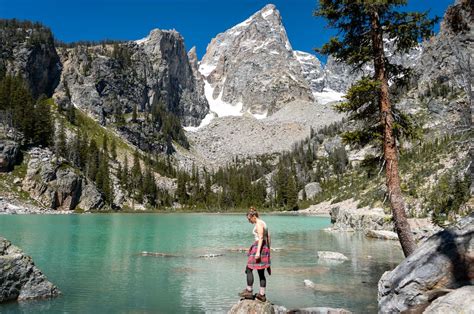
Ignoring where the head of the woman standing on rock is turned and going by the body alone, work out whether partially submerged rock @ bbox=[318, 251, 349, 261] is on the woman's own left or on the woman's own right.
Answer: on the woman's own right

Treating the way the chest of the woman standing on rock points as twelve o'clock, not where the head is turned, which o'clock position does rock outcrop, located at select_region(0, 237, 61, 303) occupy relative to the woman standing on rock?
The rock outcrop is roughly at 1 o'clock from the woman standing on rock.

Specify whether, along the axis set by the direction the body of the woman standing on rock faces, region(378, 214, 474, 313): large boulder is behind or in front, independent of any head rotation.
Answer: behind

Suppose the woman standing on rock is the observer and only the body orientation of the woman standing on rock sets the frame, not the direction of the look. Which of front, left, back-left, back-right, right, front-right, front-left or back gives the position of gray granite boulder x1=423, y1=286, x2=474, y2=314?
back-left

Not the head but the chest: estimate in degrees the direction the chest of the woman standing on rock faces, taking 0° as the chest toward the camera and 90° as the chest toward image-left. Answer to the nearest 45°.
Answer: approximately 90°
